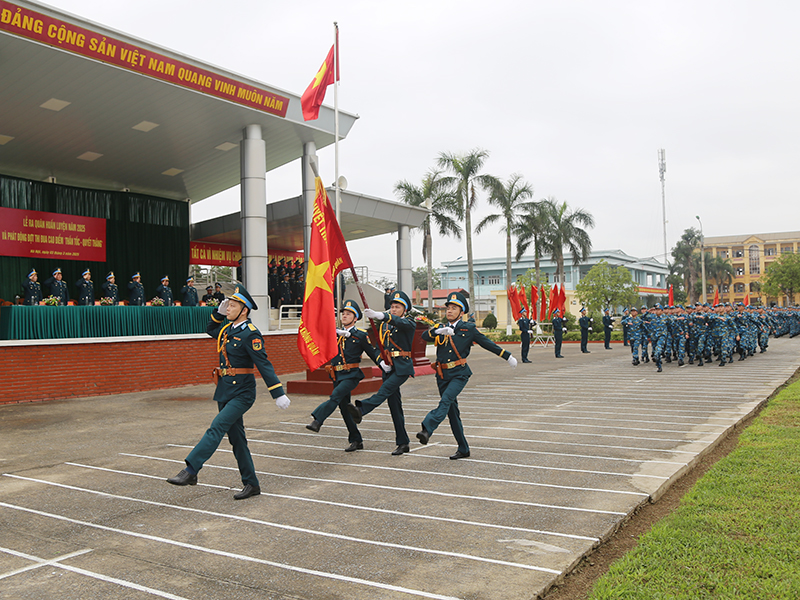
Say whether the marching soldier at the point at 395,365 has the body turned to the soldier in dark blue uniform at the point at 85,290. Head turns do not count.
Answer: no

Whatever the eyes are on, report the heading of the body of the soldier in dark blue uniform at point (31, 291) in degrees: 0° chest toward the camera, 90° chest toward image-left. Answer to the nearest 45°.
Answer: approximately 315°

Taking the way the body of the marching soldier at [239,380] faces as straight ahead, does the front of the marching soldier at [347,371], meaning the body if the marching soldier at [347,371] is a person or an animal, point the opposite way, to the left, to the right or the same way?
the same way

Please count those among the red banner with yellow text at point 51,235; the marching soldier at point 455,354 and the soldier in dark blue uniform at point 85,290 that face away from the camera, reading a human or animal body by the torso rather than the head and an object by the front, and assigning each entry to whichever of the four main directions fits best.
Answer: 0

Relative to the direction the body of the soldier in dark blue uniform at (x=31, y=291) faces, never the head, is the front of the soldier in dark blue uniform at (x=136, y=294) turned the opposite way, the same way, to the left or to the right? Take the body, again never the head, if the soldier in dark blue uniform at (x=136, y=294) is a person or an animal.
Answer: the same way

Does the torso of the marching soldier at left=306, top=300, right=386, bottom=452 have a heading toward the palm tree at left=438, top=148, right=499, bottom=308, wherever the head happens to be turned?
no

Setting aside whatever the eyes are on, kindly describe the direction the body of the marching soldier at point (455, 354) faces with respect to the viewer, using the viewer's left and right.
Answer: facing the viewer and to the left of the viewer

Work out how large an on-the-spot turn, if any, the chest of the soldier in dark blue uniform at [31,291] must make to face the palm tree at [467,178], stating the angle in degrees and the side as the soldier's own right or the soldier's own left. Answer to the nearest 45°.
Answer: approximately 90° to the soldier's own left

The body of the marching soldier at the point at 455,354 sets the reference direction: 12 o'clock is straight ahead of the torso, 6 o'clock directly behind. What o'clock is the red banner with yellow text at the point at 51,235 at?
The red banner with yellow text is roughly at 3 o'clock from the marching soldier.

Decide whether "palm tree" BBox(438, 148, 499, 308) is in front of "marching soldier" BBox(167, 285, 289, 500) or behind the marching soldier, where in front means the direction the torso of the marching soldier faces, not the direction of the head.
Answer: behind

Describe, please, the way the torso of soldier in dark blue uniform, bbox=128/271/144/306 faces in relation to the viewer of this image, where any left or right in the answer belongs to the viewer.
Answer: facing the viewer and to the right of the viewer

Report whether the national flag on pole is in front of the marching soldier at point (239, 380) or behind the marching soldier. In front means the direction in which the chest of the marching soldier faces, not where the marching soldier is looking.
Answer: behind

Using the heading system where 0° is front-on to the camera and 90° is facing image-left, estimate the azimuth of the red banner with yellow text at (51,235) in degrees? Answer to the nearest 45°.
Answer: approximately 315°

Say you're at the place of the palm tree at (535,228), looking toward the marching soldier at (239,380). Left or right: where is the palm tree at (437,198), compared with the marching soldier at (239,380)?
right

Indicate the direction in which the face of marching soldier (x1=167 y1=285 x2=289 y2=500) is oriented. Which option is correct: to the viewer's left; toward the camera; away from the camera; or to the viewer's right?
to the viewer's left

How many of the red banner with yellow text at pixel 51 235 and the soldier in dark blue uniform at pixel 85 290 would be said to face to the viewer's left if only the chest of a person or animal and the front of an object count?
0

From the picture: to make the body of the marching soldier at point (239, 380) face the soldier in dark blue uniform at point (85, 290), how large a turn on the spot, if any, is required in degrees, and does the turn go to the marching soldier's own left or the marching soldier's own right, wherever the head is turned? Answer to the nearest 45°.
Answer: approximately 135° to the marching soldier's own right
